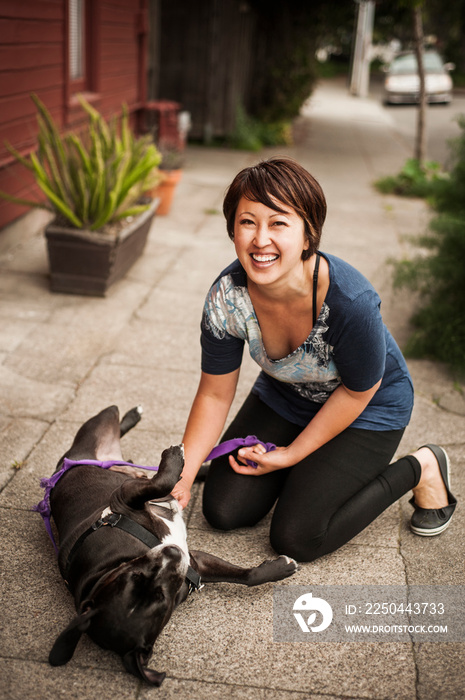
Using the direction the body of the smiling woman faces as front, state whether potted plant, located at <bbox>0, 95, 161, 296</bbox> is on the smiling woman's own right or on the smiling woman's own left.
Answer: on the smiling woman's own right

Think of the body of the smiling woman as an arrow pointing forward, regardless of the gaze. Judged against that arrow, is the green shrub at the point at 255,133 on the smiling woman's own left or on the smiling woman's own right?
on the smiling woman's own right

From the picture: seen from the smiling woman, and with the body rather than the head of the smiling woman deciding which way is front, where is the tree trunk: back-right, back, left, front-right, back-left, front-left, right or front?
back-right

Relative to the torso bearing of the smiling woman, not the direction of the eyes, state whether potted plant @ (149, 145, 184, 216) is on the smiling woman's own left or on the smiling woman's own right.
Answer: on the smiling woman's own right

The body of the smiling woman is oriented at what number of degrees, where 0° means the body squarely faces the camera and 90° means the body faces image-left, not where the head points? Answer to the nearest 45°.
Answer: approximately 45°

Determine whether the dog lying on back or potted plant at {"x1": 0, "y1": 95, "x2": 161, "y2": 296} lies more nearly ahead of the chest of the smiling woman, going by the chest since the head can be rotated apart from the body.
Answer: the dog lying on back

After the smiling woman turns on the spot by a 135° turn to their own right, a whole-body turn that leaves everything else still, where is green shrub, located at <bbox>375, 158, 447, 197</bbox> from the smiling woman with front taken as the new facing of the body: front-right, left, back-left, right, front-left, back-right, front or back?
front

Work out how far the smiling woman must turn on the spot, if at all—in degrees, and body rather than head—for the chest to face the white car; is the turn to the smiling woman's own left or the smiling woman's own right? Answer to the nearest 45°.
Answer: approximately 135° to the smiling woman's own right
